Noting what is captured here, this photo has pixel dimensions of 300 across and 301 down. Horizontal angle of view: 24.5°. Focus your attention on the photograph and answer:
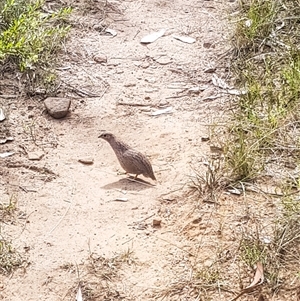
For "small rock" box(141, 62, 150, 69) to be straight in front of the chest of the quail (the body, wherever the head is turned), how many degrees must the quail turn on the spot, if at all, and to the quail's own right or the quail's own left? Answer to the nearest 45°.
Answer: approximately 90° to the quail's own right

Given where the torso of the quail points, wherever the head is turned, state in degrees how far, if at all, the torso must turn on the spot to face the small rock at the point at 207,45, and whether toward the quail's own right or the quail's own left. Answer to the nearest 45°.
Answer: approximately 90° to the quail's own right

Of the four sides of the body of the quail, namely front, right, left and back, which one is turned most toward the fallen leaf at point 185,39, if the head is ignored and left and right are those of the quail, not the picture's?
right

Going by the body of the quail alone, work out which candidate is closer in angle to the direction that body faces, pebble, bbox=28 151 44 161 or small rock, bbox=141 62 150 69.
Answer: the pebble

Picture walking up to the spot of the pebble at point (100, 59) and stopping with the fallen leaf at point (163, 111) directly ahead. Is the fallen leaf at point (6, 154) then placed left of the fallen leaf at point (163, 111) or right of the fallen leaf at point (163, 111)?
right

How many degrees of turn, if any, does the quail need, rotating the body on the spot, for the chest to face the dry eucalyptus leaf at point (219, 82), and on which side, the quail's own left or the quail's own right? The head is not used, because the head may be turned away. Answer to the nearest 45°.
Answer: approximately 135° to the quail's own right

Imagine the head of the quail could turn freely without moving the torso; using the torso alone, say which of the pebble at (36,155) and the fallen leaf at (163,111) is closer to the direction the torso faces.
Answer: the pebble

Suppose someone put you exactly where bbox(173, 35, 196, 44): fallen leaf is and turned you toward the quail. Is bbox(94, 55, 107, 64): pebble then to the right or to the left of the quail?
right

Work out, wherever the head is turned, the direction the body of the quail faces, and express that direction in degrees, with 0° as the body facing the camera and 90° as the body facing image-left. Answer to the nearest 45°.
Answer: approximately 90°

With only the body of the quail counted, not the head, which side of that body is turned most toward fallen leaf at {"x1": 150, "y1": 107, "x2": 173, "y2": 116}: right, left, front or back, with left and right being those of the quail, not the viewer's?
right

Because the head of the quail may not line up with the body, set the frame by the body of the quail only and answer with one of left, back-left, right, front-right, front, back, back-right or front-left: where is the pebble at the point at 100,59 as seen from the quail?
right

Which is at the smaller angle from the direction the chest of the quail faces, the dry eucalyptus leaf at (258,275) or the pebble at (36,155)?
the pebble
